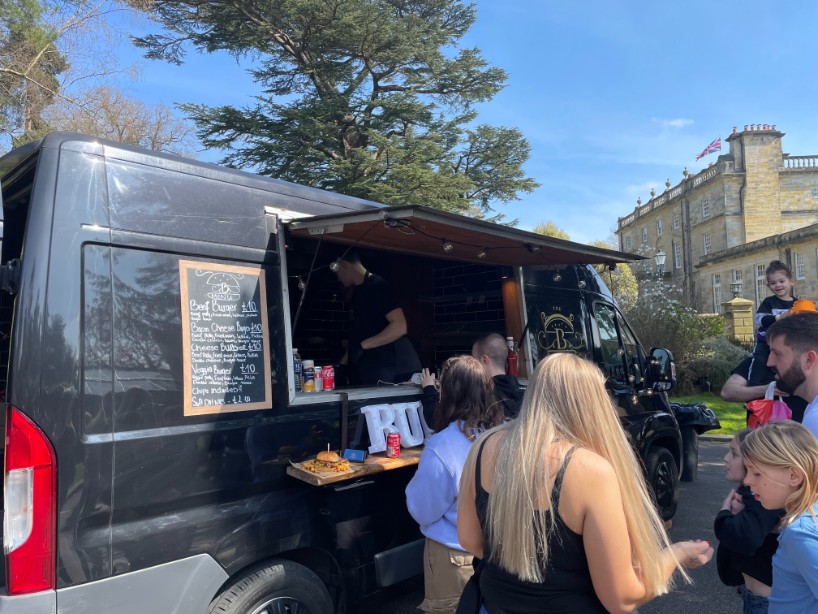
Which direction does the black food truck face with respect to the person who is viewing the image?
facing away from the viewer and to the right of the viewer

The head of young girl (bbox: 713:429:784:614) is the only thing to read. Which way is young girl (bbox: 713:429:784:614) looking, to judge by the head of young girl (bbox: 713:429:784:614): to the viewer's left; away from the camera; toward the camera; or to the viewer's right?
to the viewer's left

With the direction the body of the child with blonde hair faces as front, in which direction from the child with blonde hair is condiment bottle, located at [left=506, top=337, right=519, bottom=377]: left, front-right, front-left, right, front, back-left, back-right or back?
front-right

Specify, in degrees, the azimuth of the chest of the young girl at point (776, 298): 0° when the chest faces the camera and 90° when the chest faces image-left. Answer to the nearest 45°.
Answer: approximately 0°

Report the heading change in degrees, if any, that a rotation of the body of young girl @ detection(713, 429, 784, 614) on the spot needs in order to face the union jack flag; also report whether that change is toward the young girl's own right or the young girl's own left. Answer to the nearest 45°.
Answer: approximately 90° to the young girl's own right

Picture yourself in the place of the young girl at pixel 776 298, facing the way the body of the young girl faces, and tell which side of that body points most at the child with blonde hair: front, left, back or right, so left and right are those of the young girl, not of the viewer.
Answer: front

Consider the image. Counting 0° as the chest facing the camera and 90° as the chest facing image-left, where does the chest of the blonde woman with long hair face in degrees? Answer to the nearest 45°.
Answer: approximately 225°

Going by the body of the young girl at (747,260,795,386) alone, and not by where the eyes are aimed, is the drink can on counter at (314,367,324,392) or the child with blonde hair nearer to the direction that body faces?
the child with blonde hair

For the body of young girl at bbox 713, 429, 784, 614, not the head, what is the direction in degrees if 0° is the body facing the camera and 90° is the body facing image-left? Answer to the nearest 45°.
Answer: approximately 90°

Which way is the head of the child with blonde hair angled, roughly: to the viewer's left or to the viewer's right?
to the viewer's left

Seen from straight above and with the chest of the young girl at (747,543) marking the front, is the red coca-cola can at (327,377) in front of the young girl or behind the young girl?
in front
